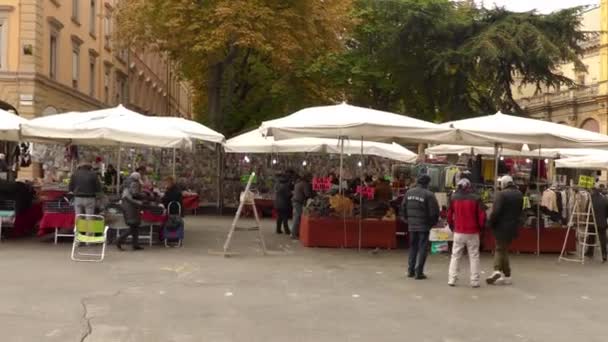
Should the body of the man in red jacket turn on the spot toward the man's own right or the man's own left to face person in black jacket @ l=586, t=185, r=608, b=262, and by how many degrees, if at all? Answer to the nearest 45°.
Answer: approximately 45° to the man's own right

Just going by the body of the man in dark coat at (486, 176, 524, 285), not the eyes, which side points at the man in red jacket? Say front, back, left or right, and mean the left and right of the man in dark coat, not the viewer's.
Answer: left

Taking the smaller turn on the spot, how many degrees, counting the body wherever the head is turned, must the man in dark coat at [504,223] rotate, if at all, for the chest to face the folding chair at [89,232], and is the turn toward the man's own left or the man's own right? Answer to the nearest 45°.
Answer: approximately 45° to the man's own left

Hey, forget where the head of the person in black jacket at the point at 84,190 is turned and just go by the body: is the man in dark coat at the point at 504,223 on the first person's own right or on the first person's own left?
on the first person's own right

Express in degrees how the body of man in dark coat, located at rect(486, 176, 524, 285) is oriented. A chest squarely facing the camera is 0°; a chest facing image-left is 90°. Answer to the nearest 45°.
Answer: approximately 135°

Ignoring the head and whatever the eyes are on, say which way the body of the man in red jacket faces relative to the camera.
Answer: away from the camera

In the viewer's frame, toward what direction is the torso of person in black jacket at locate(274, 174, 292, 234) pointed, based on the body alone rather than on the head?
away from the camera
